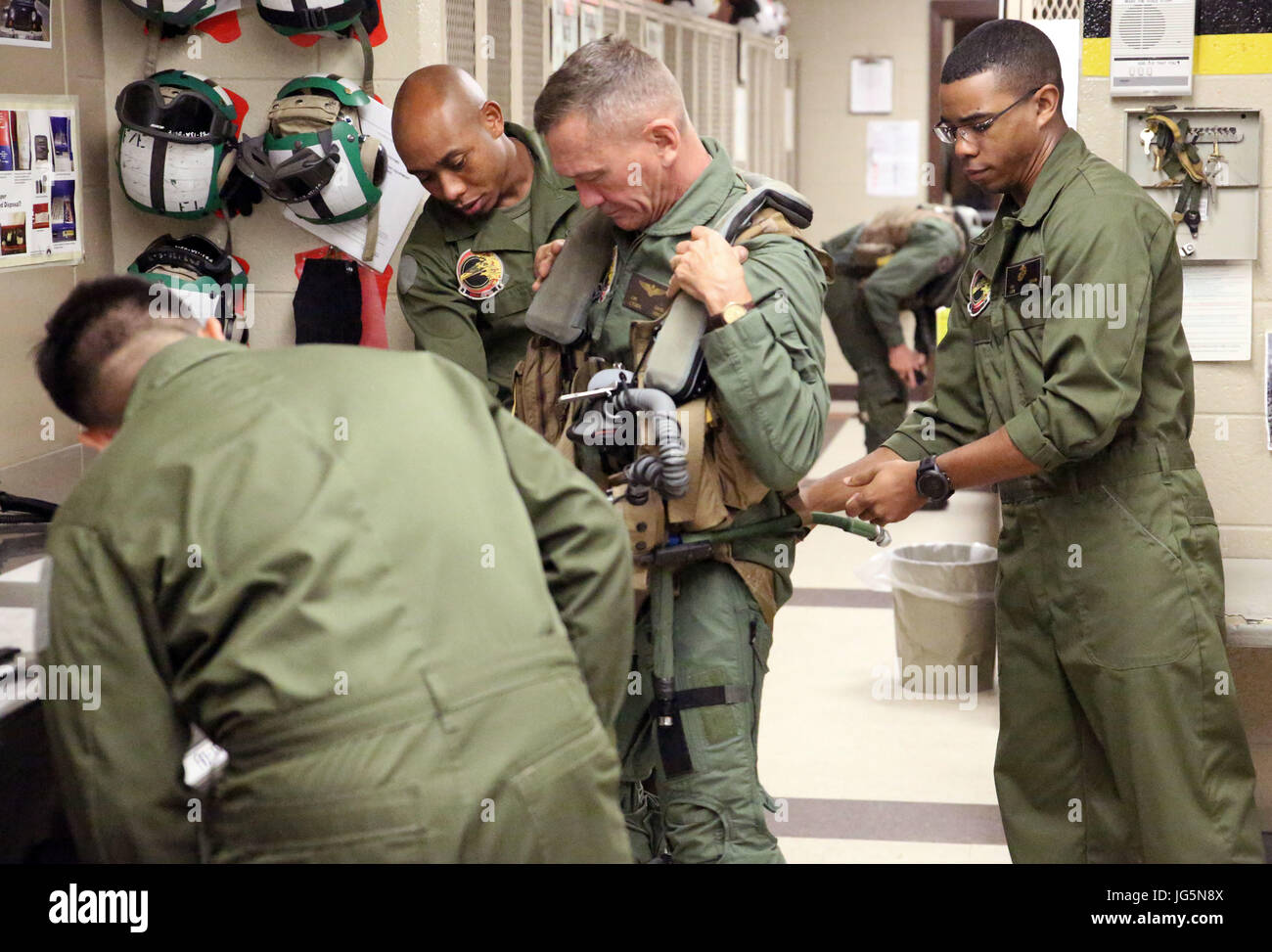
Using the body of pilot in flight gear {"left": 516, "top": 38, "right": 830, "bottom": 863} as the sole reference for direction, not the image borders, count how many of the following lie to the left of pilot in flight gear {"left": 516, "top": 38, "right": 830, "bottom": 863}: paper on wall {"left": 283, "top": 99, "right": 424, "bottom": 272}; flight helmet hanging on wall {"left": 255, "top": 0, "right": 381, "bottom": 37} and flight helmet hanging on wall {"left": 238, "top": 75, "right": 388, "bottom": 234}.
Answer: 0

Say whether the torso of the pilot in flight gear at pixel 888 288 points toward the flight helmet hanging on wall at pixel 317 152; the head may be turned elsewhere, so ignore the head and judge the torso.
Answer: no

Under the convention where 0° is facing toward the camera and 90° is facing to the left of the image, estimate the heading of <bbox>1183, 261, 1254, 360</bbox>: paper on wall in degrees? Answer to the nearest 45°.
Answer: approximately 0°

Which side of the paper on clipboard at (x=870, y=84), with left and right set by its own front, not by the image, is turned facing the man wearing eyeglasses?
front

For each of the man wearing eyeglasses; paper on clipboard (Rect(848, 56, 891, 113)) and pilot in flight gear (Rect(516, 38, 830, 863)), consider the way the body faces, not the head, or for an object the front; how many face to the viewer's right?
0

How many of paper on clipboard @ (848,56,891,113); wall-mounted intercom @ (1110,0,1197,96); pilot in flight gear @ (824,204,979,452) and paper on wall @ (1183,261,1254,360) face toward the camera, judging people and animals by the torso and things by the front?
3

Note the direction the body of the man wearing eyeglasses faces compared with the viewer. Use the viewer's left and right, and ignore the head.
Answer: facing the viewer and to the left of the viewer

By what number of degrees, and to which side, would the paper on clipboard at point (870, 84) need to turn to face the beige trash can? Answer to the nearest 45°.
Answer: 0° — it already faces it

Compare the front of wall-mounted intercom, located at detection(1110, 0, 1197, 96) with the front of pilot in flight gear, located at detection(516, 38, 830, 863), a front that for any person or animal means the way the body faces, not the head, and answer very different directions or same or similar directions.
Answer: same or similar directions

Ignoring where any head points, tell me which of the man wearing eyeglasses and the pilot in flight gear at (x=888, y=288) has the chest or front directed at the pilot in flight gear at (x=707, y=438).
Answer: the man wearing eyeglasses

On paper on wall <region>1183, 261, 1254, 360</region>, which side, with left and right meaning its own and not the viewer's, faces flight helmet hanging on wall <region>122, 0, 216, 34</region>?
right

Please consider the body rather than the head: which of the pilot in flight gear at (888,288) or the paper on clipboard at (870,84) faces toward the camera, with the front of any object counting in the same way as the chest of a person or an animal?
the paper on clipboard

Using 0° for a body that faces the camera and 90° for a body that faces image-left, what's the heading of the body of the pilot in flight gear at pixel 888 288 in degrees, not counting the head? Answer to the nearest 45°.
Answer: approximately 270°

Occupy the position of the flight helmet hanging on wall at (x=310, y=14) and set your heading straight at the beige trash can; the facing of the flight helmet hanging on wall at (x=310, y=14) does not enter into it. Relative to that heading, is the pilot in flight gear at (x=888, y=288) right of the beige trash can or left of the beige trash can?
left

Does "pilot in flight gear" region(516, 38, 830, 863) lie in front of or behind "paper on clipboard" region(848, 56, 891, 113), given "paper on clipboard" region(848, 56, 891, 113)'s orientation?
in front

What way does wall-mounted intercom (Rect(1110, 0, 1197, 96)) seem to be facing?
toward the camera
